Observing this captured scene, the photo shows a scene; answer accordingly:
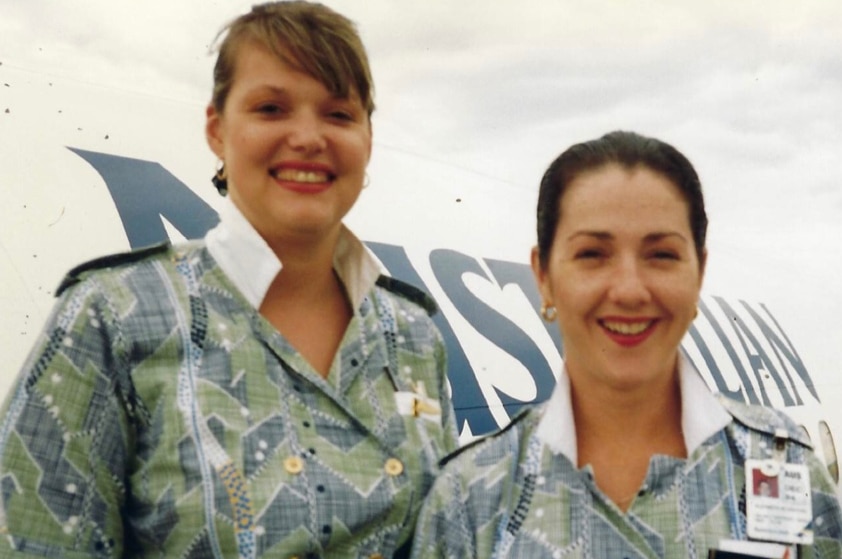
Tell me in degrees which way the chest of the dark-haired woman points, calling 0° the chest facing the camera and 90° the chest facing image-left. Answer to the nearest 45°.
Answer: approximately 0°
